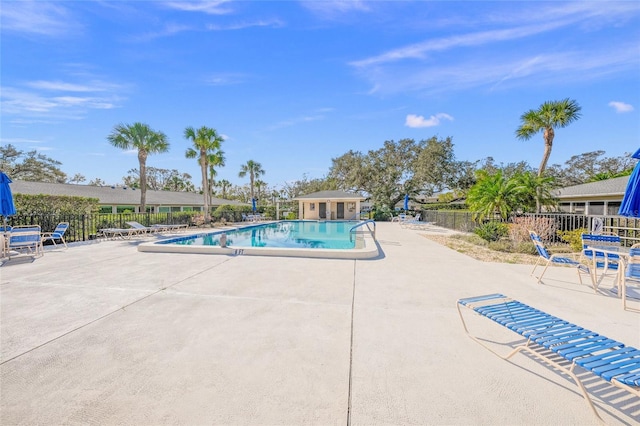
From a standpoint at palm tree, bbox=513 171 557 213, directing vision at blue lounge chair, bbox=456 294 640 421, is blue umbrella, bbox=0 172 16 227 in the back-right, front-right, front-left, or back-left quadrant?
front-right

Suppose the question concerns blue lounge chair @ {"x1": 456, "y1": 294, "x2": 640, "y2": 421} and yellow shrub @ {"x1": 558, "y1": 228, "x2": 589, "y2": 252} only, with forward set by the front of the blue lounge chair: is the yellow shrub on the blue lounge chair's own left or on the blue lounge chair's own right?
on the blue lounge chair's own right

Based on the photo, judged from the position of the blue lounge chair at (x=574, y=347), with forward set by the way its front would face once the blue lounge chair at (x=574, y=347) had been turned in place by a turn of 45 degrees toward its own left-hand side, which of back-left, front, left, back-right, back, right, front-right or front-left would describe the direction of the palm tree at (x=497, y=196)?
right

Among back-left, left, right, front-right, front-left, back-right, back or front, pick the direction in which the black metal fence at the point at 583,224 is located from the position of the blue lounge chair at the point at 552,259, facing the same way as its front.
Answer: left

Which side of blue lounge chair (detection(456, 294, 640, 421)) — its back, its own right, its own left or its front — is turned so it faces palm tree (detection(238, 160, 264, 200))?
front

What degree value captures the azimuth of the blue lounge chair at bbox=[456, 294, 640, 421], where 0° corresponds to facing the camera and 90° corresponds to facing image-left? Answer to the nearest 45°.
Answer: approximately 135°

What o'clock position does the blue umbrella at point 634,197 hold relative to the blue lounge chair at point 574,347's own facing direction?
The blue umbrella is roughly at 2 o'clock from the blue lounge chair.

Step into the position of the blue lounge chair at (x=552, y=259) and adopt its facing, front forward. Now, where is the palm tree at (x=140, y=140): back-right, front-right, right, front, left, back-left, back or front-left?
back

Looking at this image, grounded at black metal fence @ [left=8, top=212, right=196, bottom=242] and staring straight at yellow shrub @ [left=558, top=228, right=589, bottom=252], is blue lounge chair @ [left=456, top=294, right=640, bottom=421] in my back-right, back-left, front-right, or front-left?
front-right

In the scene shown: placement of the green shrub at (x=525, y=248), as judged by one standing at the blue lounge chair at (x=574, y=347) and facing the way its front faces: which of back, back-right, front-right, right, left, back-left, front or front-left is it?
front-right

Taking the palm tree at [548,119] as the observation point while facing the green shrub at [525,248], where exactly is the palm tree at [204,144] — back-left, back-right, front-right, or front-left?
front-right

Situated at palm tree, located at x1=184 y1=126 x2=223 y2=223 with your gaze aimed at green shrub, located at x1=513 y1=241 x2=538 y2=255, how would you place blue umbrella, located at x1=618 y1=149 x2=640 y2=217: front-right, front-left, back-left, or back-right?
front-right

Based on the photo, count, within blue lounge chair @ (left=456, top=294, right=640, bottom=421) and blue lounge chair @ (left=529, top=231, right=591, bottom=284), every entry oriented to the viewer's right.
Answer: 1

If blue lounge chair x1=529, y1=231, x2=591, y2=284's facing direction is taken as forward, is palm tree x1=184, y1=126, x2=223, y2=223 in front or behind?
behind

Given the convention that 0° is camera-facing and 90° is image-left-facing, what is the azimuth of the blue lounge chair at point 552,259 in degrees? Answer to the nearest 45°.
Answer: approximately 270°
